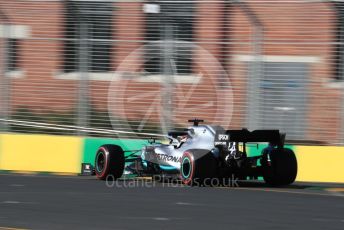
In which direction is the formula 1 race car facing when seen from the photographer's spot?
facing away from the viewer and to the left of the viewer

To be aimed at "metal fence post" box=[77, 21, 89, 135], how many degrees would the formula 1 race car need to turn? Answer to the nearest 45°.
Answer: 0° — it already faces it

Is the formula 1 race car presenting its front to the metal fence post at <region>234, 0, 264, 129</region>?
no

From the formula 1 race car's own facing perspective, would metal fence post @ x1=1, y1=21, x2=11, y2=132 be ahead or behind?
ahead
